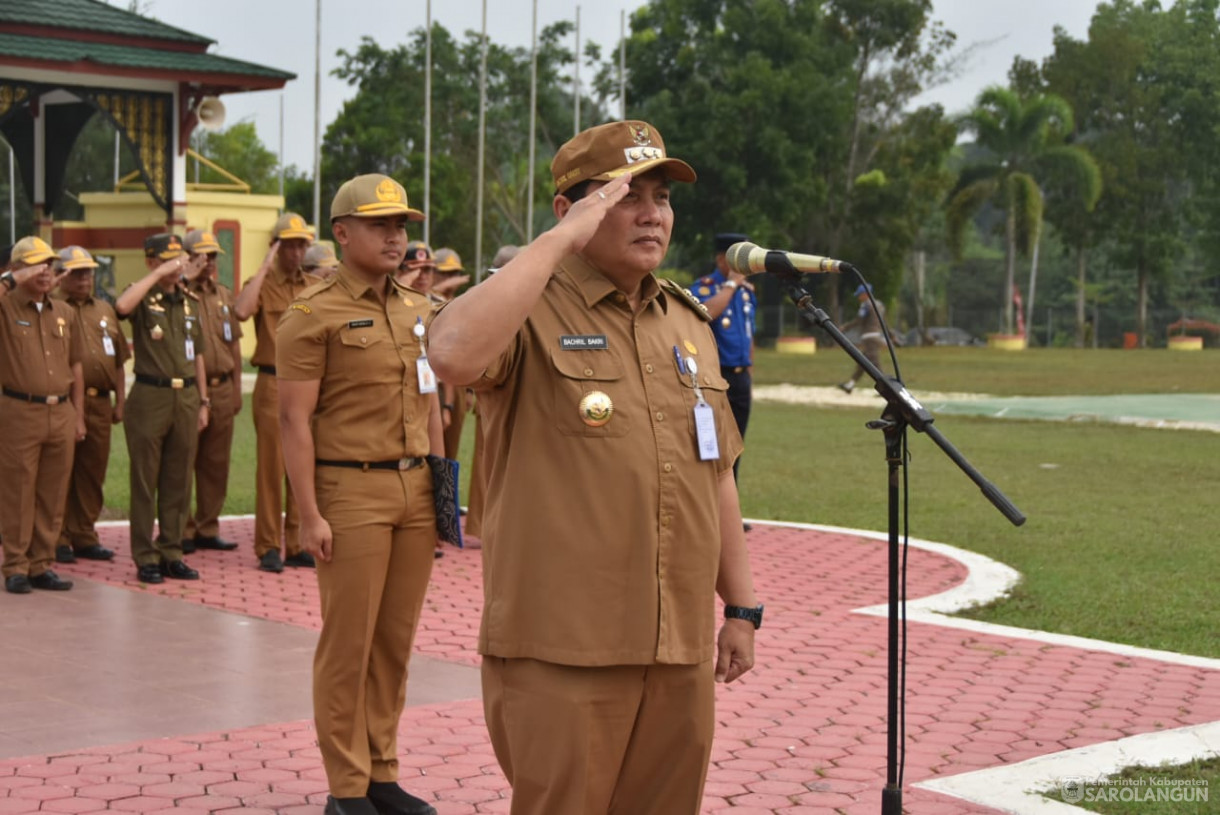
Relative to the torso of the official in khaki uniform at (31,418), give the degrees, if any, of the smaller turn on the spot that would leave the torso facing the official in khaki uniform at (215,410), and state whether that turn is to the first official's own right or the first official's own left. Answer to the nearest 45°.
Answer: approximately 90° to the first official's own left

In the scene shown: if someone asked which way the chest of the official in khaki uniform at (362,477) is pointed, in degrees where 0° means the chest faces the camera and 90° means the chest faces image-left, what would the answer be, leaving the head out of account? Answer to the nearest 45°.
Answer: approximately 315°

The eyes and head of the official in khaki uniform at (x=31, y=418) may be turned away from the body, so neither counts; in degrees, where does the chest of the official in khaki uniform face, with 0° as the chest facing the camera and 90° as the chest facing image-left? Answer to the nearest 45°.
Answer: approximately 315°
